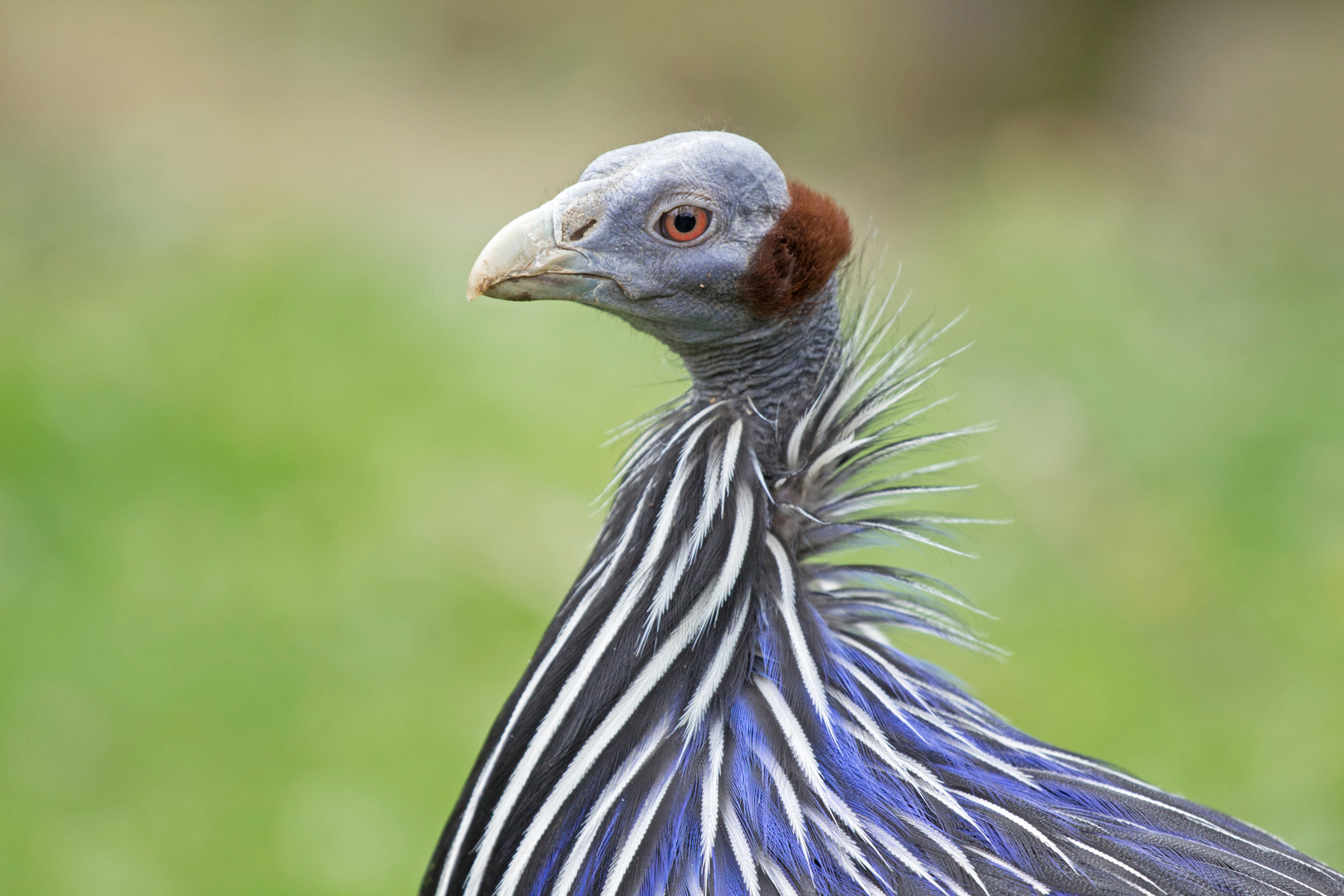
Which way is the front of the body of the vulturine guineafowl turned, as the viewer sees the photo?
to the viewer's left
